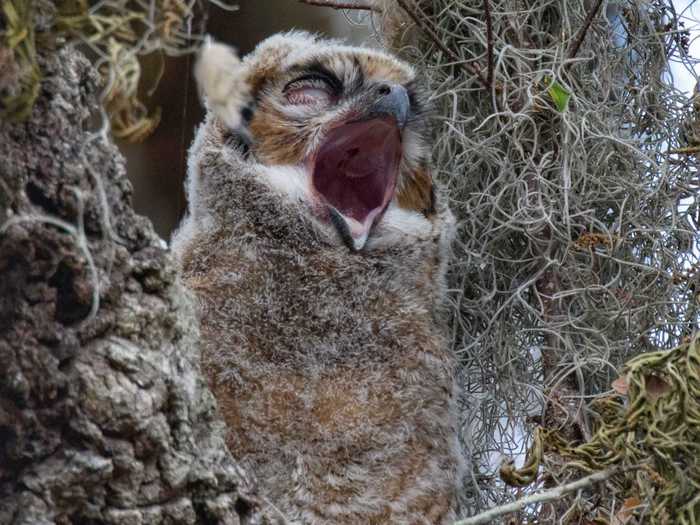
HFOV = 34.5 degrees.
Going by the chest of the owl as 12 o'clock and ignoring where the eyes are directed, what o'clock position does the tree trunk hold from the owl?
The tree trunk is roughly at 2 o'clock from the owl.

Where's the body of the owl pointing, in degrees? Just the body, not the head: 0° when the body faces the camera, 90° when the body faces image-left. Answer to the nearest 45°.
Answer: approximately 315°
